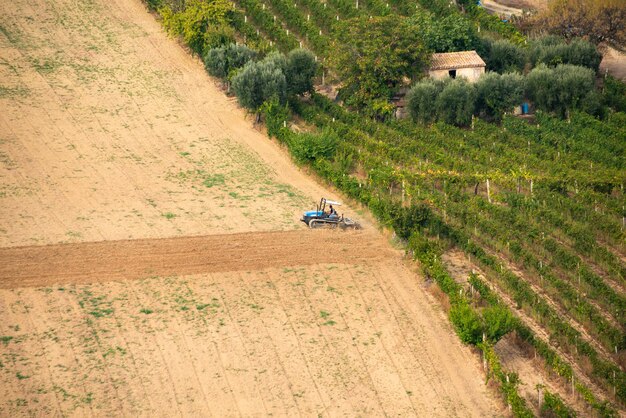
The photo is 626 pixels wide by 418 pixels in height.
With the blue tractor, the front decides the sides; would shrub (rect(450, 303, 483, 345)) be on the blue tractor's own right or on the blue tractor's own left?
on the blue tractor's own left

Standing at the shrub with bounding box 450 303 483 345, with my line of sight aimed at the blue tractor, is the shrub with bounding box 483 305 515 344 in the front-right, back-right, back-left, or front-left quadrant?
back-right

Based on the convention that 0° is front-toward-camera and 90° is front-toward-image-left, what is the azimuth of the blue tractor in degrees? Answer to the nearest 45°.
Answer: approximately 90°

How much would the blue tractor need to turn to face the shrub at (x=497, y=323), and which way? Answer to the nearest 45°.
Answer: approximately 135° to its left

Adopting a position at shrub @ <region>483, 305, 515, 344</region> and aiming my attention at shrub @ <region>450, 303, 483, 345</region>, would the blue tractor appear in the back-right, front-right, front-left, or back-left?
front-right

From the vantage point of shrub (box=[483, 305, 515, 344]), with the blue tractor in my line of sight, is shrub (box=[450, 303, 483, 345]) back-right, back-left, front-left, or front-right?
front-left

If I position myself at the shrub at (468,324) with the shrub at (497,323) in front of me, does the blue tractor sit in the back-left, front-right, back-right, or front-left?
back-left
